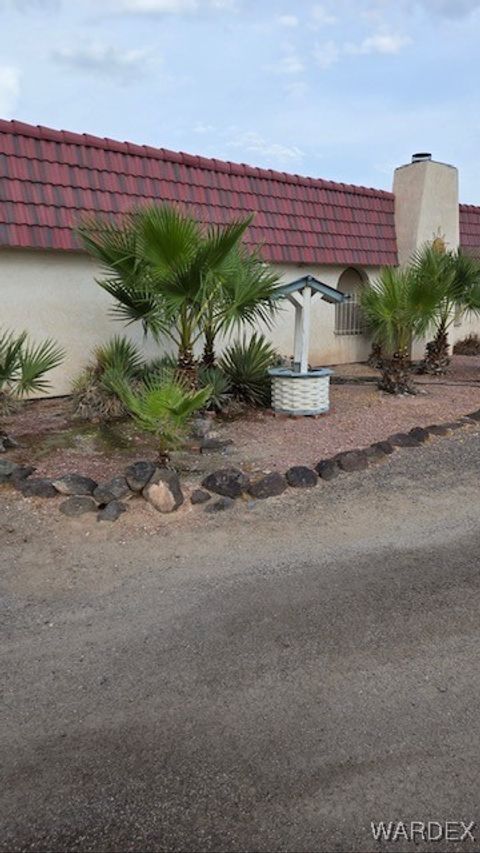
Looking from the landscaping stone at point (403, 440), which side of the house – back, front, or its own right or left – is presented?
front

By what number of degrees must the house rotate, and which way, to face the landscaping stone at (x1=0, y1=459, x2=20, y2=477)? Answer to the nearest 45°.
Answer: approximately 45° to its right

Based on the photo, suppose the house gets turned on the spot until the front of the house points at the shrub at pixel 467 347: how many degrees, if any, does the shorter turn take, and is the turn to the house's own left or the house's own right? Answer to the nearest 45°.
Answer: approximately 90° to the house's own left

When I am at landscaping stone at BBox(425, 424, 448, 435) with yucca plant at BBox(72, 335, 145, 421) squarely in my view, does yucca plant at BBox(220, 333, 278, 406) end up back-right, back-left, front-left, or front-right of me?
front-right

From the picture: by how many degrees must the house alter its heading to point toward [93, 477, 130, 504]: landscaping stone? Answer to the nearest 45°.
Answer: approximately 45° to its right

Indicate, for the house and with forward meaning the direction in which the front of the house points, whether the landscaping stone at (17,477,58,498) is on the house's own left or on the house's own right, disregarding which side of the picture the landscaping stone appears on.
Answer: on the house's own right

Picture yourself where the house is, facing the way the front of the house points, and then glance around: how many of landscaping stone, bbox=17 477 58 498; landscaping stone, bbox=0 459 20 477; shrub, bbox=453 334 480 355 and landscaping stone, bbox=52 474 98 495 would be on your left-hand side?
1

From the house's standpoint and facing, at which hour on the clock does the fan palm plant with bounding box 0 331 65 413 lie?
The fan palm plant is roughly at 2 o'clock from the house.

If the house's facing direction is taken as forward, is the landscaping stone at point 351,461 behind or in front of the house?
in front

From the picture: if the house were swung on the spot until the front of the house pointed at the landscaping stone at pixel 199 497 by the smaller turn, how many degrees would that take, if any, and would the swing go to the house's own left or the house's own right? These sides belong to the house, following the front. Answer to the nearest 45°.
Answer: approximately 45° to the house's own right

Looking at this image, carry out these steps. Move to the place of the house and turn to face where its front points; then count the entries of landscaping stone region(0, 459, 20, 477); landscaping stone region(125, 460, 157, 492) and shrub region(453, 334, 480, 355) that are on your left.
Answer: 1

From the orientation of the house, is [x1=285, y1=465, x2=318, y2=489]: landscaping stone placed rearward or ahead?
ahead

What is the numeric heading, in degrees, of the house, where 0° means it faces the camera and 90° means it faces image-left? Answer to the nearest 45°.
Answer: approximately 315°

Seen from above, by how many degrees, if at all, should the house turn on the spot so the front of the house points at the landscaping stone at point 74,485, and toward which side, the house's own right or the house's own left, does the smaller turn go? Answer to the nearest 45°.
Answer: approximately 45° to the house's own right
